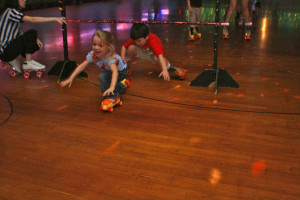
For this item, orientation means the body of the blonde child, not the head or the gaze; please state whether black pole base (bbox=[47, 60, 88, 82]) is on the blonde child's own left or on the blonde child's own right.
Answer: on the blonde child's own right

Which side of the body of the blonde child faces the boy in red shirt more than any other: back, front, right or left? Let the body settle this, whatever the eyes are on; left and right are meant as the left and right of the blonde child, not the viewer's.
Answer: back

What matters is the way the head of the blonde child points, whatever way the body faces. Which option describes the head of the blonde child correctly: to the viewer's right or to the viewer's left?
to the viewer's left

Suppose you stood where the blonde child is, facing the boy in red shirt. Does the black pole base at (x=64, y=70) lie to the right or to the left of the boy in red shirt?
left

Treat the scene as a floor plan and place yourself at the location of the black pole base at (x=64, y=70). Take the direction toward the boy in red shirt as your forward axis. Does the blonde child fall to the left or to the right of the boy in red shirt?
right

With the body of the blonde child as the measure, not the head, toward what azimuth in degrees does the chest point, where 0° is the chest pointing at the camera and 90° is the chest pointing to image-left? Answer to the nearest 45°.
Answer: approximately 45°
